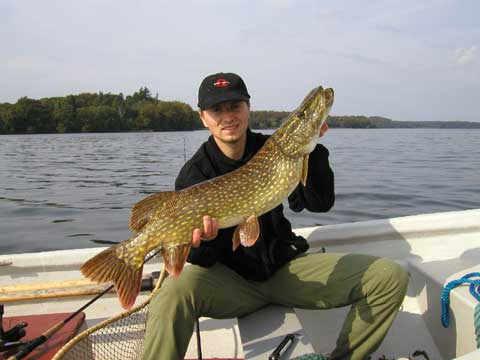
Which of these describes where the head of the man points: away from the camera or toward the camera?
toward the camera

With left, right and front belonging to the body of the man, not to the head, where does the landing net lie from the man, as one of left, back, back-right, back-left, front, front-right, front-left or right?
right

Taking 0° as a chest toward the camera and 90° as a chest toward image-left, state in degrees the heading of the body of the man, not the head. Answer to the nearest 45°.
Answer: approximately 0°
